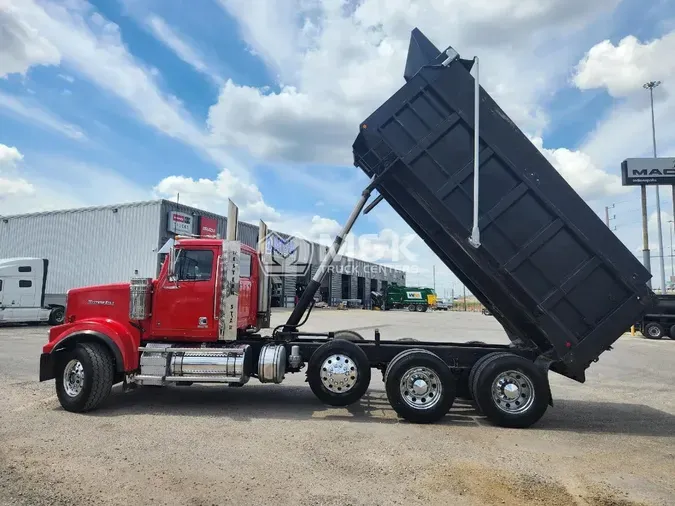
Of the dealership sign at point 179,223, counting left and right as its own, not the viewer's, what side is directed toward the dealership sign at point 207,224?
left

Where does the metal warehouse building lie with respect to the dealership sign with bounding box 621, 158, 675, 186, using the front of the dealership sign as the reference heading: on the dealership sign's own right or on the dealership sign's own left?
on the dealership sign's own right

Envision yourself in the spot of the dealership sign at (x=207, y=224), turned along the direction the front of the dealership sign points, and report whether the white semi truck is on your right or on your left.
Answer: on your right

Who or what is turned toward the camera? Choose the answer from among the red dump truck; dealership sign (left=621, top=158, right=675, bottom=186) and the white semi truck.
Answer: the dealership sign

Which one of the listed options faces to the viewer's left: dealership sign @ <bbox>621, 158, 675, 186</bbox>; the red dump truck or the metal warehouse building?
the red dump truck

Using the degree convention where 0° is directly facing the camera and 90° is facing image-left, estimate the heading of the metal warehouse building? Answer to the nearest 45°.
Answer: approximately 315°

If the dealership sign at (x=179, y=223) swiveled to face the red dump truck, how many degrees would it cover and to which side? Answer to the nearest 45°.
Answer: approximately 45° to its right

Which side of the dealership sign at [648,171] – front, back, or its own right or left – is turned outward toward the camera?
front

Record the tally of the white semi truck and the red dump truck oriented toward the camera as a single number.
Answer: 0

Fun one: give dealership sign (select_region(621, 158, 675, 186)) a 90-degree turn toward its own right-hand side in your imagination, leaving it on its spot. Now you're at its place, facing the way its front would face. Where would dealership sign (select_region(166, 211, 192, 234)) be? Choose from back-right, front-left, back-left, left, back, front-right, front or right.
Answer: front-left

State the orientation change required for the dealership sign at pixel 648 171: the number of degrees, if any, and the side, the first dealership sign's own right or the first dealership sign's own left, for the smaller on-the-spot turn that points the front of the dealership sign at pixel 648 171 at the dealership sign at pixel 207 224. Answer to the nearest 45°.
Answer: approximately 45° to the first dealership sign's own right

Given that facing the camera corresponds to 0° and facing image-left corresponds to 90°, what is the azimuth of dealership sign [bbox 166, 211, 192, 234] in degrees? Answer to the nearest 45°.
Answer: approximately 315°

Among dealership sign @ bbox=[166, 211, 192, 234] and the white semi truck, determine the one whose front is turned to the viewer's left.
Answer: the white semi truck

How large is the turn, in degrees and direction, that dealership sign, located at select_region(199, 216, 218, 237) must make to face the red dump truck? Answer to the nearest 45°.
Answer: approximately 45° to its right

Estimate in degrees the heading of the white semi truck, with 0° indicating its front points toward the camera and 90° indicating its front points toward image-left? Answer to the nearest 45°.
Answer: approximately 90°
